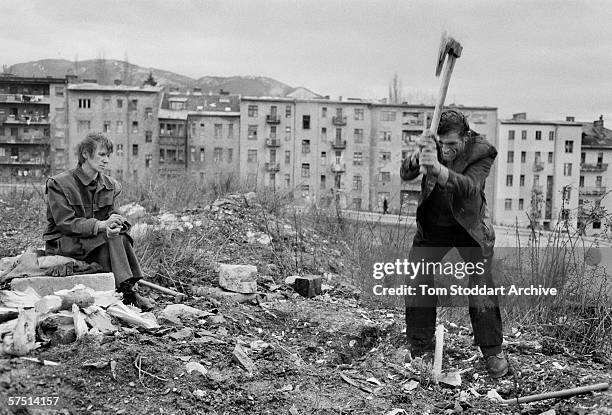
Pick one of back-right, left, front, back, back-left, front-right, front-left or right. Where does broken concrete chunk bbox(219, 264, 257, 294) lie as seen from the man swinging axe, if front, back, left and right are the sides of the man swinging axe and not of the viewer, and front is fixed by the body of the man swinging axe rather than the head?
right

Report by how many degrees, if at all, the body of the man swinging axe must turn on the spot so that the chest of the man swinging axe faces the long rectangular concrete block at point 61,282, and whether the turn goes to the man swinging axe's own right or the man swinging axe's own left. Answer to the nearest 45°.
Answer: approximately 45° to the man swinging axe's own right

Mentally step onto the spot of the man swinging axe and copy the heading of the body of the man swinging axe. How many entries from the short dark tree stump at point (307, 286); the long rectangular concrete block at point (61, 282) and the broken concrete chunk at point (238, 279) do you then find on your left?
0

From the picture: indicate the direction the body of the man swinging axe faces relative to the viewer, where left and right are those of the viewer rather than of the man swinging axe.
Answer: facing the viewer and to the left of the viewer

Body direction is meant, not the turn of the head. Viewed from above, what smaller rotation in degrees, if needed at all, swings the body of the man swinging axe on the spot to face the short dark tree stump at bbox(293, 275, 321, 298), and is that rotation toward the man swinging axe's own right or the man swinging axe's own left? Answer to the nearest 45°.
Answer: approximately 90° to the man swinging axe's own right

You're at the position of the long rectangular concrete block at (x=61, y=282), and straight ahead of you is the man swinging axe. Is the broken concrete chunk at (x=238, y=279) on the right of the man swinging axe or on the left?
left
